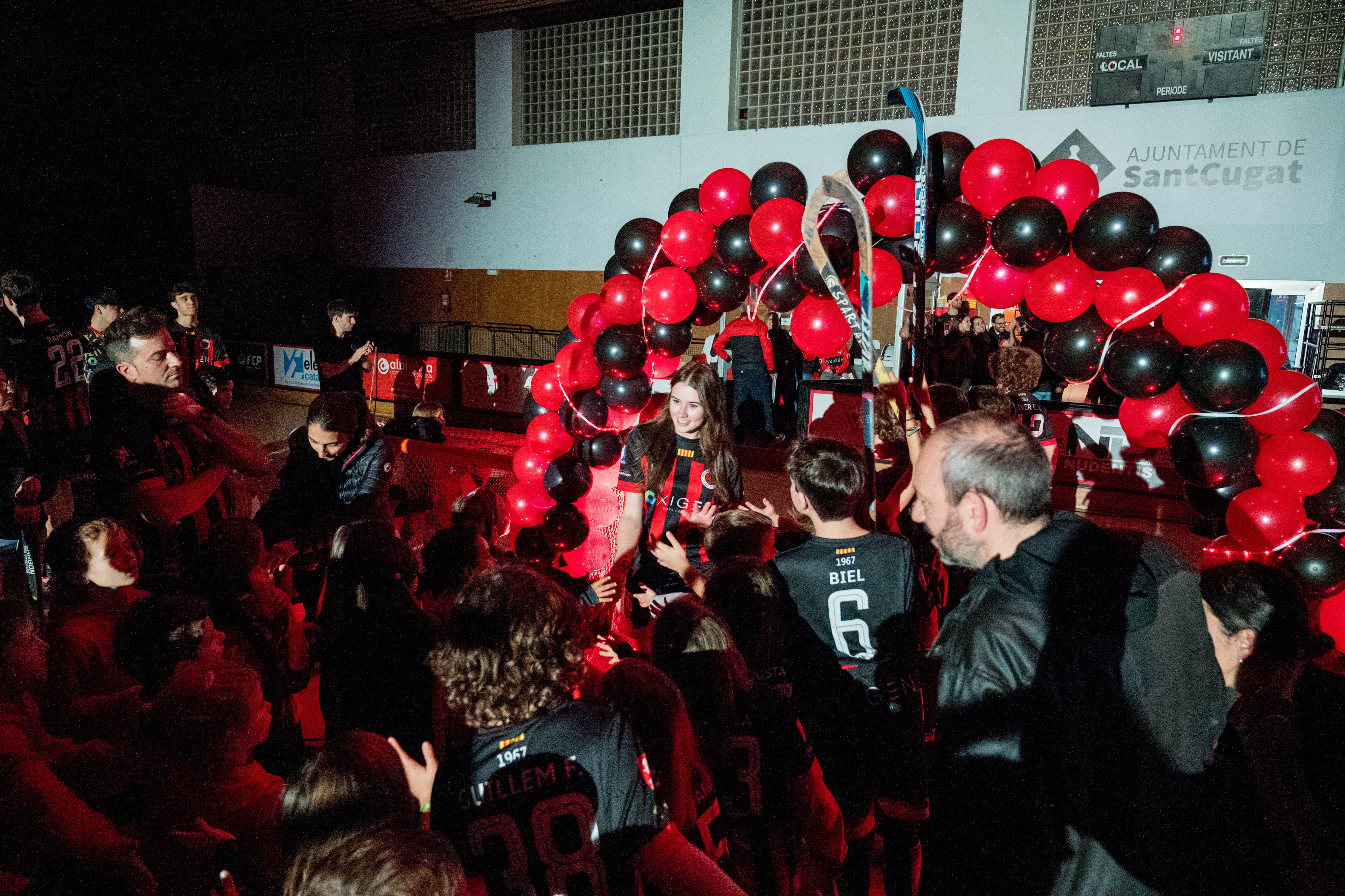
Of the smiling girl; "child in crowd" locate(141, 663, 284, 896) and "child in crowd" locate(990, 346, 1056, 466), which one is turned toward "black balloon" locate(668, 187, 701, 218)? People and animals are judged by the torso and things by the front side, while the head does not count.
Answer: "child in crowd" locate(141, 663, 284, 896)

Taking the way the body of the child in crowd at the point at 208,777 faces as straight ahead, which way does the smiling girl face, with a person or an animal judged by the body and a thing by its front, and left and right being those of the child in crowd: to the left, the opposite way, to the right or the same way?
the opposite way

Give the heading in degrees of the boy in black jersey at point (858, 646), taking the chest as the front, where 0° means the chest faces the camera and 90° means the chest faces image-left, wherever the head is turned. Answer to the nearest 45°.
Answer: approximately 180°

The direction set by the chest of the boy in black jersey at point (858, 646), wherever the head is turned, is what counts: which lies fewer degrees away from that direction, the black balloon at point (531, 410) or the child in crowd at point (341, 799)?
the black balloon

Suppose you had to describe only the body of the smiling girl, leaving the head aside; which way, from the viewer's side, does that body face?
toward the camera

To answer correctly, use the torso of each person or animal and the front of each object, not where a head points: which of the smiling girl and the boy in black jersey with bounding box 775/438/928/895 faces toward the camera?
the smiling girl

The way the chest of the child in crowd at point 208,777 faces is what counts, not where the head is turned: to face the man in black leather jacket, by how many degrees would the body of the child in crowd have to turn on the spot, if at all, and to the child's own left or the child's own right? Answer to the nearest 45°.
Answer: approximately 90° to the child's own right

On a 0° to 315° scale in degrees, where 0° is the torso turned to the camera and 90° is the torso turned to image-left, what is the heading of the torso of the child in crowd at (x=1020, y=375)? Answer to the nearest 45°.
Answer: approximately 180°

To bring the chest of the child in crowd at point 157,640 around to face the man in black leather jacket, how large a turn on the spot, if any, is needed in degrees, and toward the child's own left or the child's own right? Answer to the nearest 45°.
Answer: approximately 45° to the child's own right

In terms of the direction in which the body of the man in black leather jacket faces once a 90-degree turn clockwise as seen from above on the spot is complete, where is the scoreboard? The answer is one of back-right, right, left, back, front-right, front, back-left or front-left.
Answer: front-left

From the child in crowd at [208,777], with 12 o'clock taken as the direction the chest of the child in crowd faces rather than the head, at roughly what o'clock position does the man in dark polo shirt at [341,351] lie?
The man in dark polo shirt is roughly at 11 o'clock from the child in crowd.

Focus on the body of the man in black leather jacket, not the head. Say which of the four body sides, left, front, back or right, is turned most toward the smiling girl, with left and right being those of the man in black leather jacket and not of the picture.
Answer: front

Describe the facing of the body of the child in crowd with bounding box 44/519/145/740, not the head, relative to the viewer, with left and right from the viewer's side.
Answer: facing to the right of the viewer

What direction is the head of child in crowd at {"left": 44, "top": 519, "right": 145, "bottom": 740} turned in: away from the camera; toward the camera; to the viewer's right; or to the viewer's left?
to the viewer's right

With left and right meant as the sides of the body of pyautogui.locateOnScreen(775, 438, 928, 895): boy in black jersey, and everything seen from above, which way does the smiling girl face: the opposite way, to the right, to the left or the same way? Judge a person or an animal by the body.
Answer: the opposite way
